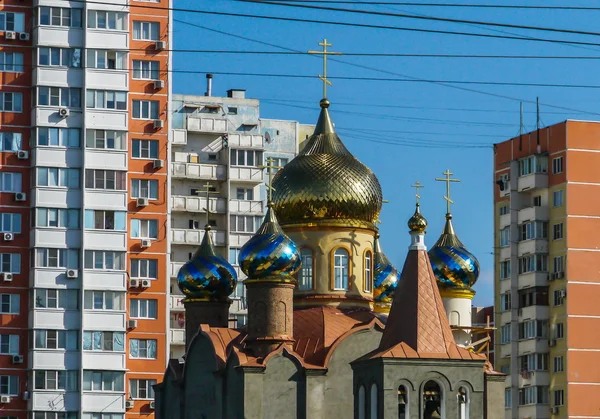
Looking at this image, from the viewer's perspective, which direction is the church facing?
toward the camera
